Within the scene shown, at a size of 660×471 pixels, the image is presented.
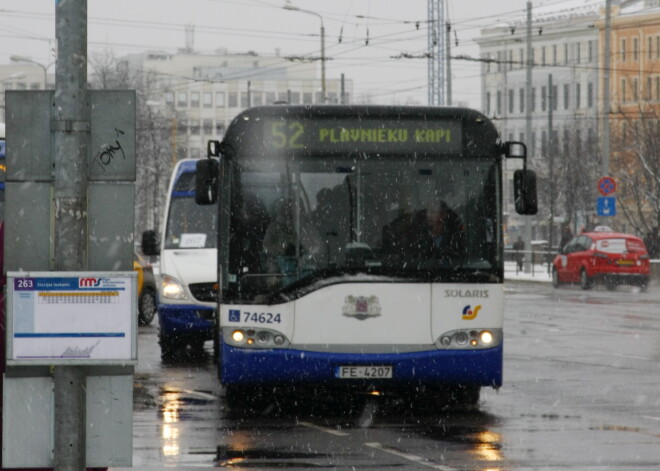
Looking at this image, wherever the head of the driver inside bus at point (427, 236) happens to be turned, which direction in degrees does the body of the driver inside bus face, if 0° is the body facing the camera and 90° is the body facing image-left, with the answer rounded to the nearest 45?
approximately 0°

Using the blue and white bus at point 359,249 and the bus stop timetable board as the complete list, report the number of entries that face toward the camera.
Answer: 2

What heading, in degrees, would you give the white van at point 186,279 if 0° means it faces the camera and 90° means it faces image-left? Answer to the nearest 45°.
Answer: approximately 0°

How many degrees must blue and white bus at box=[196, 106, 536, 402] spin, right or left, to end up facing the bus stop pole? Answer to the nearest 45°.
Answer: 0° — it already faces it

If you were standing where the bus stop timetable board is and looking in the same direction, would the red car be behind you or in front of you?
behind
